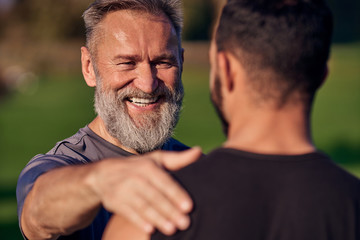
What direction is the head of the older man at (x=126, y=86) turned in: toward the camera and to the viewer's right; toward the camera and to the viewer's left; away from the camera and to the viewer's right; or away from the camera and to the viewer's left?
toward the camera and to the viewer's right

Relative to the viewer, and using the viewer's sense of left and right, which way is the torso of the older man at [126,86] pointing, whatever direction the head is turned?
facing the viewer and to the right of the viewer

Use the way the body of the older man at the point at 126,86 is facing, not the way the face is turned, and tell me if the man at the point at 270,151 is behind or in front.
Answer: in front
